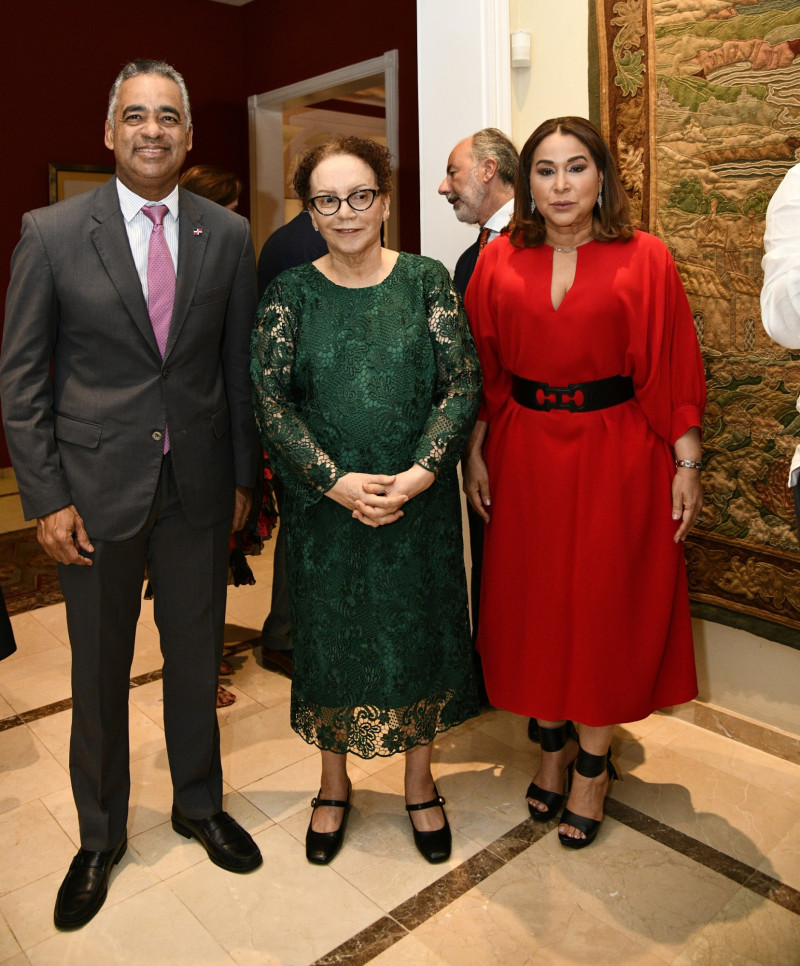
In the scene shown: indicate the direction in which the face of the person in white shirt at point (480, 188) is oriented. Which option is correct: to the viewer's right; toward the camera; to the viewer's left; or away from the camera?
to the viewer's left

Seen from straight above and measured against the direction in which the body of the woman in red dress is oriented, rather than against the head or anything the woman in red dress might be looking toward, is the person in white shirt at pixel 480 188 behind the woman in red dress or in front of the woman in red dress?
behind

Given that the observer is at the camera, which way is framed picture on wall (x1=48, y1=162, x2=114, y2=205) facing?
facing the viewer and to the right of the viewer

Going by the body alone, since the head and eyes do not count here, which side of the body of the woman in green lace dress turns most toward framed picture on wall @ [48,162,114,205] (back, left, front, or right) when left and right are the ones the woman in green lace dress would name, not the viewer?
back

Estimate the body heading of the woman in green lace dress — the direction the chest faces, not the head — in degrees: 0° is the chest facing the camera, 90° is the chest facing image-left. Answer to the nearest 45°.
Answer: approximately 0°

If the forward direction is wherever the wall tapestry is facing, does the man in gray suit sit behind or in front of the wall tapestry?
in front

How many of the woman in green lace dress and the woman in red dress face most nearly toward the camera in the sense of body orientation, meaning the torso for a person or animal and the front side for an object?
2

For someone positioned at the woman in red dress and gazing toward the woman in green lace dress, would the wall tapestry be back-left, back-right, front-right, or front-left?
back-right

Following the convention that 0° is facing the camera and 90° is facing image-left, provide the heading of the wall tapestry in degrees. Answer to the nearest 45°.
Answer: approximately 45°

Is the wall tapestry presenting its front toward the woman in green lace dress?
yes
